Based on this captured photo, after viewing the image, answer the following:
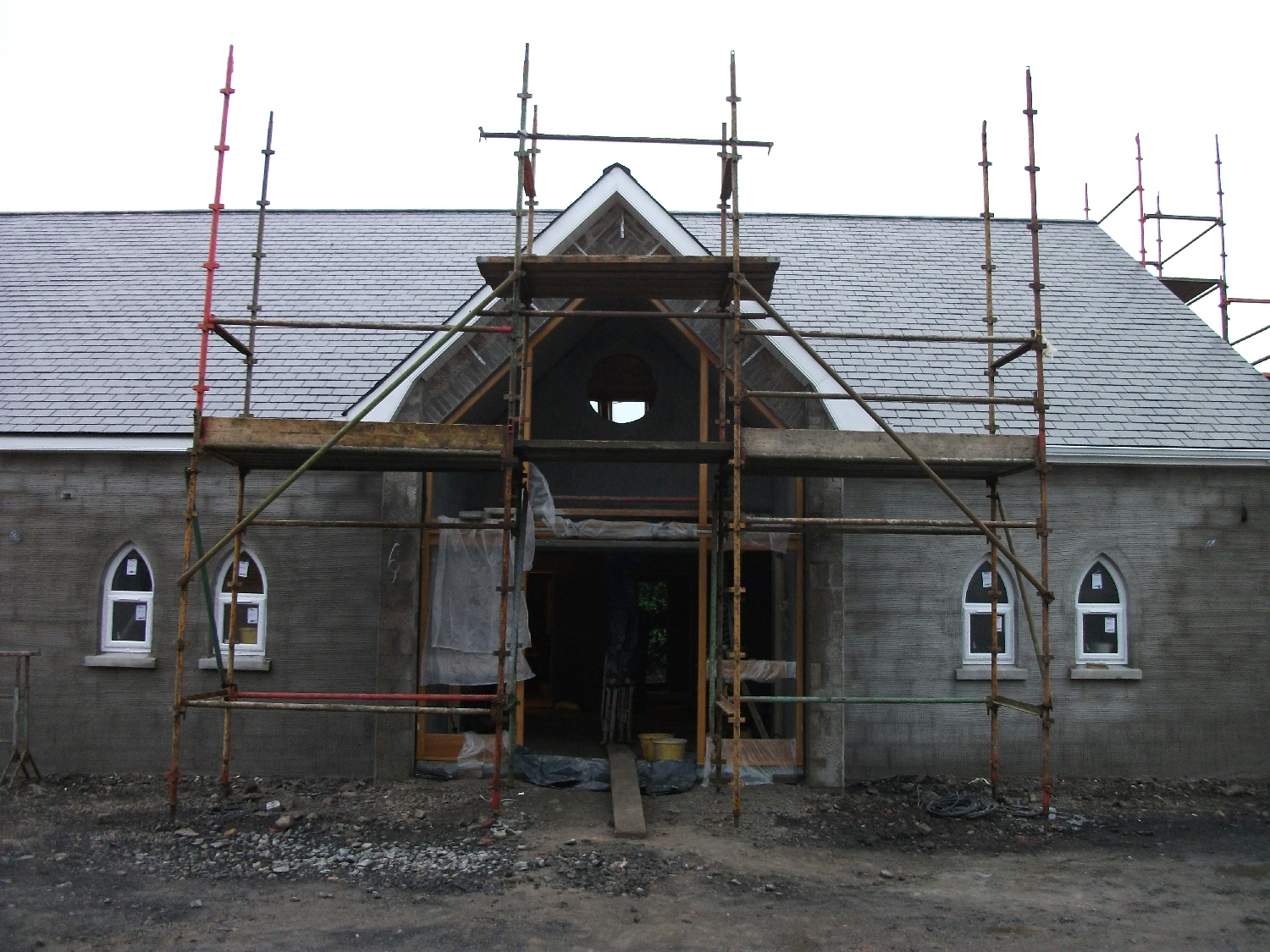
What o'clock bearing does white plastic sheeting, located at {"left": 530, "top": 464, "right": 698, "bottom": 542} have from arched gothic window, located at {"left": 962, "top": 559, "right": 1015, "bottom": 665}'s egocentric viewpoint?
The white plastic sheeting is roughly at 2 o'clock from the arched gothic window.

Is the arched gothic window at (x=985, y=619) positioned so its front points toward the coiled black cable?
yes

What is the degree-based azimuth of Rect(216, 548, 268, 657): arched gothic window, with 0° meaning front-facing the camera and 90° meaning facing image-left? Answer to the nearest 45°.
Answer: approximately 0°

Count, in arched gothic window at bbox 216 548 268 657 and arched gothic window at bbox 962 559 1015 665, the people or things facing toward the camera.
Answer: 2

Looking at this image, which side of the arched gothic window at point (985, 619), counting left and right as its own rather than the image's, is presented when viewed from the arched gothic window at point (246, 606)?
right

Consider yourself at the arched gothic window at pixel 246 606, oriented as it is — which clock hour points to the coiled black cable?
The coiled black cable is roughly at 10 o'clock from the arched gothic window.

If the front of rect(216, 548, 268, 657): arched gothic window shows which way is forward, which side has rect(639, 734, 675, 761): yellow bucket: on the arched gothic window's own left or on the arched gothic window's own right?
on the arched gothic window's own left

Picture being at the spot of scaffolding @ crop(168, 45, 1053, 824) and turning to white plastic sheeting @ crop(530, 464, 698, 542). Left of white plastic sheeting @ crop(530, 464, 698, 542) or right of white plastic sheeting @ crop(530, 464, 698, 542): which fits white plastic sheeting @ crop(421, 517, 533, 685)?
left

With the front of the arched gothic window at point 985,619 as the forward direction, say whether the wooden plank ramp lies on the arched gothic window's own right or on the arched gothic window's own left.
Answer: on the arched gothic window's own right

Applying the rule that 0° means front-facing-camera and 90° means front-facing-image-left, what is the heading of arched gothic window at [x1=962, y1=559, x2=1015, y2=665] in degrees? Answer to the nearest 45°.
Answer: approximately 0°

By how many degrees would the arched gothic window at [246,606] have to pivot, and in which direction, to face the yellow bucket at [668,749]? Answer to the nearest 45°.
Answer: approximately 90° to its left
